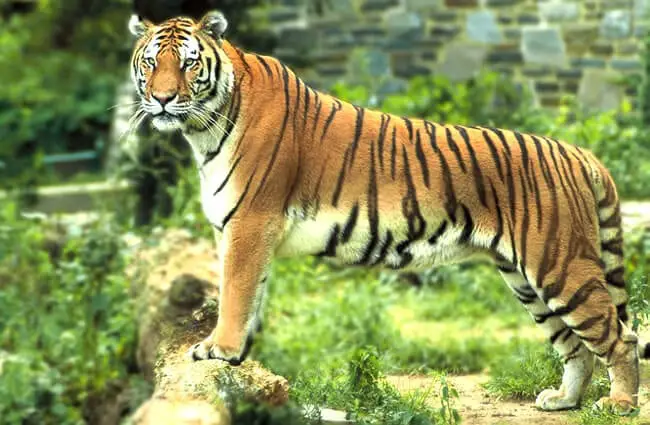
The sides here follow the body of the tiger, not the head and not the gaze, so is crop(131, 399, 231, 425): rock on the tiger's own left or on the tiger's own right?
on the tiger's own left

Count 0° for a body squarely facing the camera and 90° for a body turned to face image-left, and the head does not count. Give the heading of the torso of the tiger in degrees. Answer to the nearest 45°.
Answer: approximately 90°
